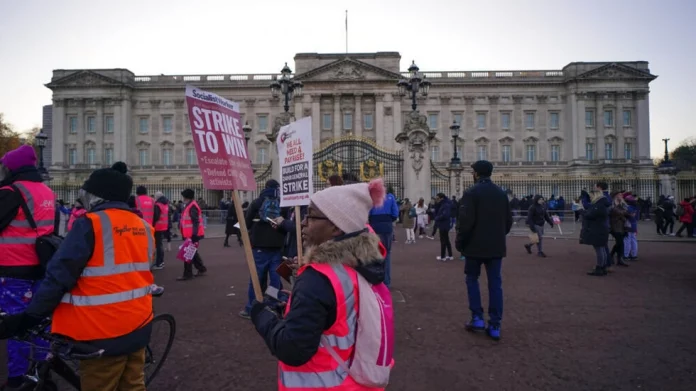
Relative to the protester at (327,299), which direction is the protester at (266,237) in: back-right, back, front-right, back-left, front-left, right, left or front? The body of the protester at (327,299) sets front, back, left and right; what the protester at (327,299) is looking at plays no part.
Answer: right

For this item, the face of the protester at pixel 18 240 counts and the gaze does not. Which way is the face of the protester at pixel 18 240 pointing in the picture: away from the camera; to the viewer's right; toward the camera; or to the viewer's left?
away from the camera

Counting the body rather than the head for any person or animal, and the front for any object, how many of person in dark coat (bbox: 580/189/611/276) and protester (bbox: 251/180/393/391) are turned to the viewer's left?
2

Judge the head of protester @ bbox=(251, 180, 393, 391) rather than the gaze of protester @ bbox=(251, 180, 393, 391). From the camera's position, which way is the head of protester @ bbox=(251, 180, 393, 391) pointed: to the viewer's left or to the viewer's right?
to the viewer's left

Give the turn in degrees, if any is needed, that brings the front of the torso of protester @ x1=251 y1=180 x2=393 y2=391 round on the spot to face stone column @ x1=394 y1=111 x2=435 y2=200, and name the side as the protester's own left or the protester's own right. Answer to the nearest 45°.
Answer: approximately 90° to the protester's own right

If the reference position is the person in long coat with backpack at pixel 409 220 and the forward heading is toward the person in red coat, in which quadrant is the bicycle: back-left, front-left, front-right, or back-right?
back-right

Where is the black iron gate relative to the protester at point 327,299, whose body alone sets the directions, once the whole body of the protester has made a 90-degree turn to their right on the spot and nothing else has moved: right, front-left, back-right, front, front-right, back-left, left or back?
front

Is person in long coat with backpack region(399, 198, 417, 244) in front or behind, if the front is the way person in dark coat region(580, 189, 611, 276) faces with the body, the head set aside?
in front

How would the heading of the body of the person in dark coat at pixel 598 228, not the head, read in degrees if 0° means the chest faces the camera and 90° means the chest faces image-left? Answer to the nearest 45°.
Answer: approximately 90°

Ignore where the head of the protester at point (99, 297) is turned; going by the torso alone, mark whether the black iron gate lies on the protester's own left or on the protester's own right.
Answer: on the protester's own right

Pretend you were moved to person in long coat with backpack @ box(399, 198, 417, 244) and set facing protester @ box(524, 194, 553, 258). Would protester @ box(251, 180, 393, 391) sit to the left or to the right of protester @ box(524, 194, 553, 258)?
right

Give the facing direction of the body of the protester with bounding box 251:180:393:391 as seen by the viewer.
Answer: to the viewer's left

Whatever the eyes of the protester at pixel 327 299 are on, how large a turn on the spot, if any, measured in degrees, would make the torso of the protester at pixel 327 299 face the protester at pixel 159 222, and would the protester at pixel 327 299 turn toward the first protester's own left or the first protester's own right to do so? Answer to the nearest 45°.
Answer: approximately 45° to the first protester's own right

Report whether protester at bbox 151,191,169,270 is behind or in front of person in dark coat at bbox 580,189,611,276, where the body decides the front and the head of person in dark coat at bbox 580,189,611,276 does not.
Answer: in front

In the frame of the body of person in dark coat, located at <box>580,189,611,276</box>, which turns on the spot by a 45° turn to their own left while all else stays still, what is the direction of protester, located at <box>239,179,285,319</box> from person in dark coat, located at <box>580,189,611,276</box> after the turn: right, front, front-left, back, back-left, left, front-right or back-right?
front
